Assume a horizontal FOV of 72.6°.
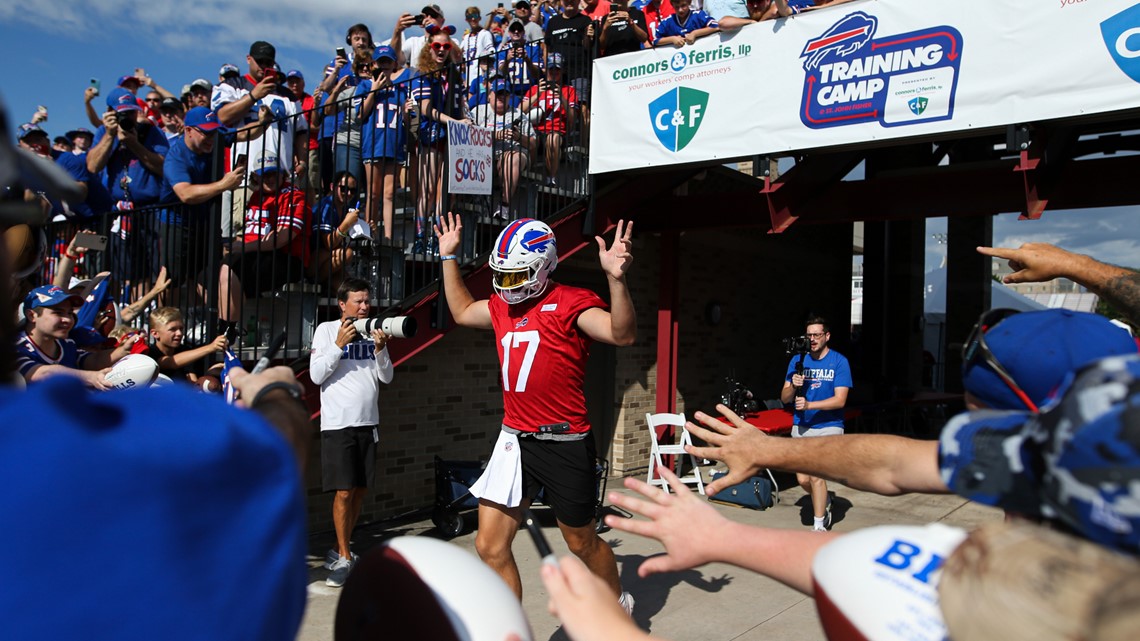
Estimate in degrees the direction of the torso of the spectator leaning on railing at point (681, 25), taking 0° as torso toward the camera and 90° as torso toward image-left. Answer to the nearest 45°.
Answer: approximately 0°
